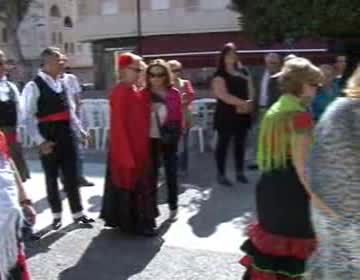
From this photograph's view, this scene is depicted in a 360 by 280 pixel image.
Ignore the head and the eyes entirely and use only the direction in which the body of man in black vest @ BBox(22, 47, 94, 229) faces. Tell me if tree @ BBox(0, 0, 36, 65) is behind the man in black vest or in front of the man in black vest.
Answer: behind

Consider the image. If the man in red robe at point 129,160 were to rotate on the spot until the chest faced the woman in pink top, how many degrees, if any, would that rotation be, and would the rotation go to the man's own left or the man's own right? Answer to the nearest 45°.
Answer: approximately 45° to the man's own left

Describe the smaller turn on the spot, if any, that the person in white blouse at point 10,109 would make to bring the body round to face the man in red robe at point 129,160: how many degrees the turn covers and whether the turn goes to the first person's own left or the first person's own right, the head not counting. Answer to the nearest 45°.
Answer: approximately 45° to the first person's own left

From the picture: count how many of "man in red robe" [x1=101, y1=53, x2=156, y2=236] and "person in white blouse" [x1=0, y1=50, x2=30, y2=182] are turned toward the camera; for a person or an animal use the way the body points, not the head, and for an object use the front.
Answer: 1
